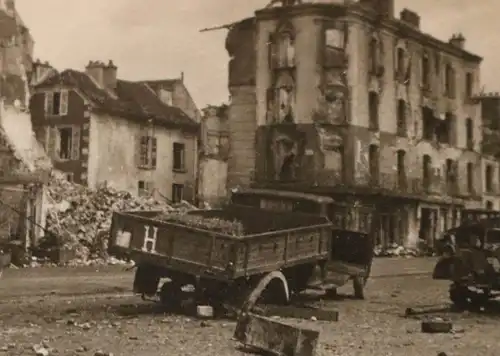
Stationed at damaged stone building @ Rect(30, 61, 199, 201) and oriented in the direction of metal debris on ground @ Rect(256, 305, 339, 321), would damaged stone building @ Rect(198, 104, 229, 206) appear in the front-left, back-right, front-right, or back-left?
back-left

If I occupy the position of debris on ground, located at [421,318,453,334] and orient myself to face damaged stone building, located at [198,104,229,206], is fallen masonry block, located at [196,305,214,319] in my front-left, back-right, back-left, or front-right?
front-left

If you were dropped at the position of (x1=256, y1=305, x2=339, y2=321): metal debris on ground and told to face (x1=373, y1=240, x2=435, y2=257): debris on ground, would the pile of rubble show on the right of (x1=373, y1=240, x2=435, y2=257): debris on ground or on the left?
left

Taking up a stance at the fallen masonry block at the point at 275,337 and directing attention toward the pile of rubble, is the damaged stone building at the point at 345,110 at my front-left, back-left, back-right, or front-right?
front-right
